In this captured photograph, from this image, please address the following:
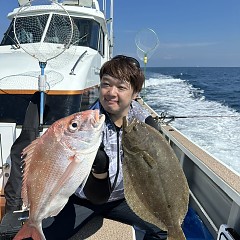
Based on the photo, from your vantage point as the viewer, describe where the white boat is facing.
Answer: facing the viewer
